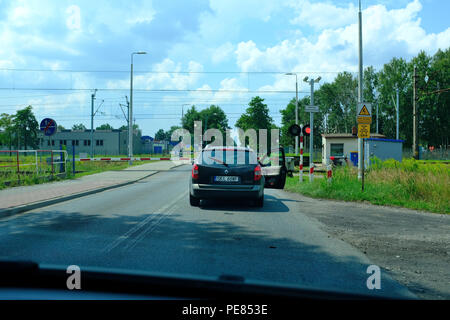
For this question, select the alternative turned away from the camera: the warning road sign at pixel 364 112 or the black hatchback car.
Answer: the black hatchback car

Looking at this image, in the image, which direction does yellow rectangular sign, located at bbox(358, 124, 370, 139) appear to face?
toward the camera

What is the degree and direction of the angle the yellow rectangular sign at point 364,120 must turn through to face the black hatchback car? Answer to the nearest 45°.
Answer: approximately 45° to its right

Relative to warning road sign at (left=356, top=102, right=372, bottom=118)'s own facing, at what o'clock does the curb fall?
The curb is roughly at 2 o'clock from the warning road sign.

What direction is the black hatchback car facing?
away from the camera

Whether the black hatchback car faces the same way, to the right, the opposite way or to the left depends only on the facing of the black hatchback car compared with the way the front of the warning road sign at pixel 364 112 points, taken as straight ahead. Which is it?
the opposite way

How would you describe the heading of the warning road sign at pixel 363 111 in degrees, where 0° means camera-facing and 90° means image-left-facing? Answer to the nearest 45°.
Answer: approximately 0°

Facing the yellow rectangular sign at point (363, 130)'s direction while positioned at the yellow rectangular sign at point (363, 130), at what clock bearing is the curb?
The curb is roughly at 2 o'clock from the yellow rectangular sign.

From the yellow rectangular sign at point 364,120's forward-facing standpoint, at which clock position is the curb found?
The curb is roughly at 2 o'clock from the yellow rectangular sign.

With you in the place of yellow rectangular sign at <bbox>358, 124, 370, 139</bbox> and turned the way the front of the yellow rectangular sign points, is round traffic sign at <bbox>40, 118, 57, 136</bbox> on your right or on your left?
on your right

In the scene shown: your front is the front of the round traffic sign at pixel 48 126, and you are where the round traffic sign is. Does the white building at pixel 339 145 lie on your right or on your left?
on your left
